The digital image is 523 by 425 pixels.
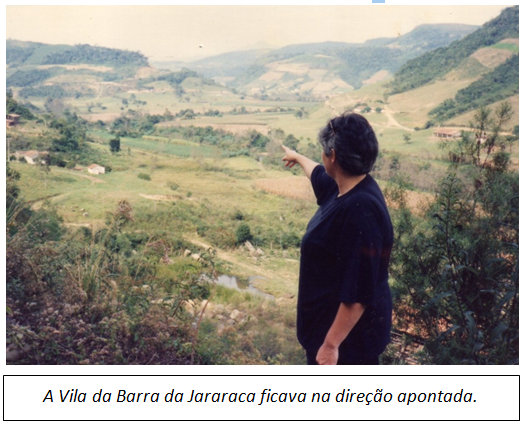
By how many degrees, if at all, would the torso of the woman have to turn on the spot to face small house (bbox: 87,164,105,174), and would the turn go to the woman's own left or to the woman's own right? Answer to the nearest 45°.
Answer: approximately 45° to the woman's own right

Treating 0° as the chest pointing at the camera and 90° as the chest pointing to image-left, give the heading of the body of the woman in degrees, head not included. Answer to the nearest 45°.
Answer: approximately 90°

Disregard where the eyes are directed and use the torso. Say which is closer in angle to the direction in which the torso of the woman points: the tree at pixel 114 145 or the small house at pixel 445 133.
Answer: the tree

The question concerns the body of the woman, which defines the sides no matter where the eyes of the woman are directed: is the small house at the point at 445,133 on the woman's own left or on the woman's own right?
on the woman's own right

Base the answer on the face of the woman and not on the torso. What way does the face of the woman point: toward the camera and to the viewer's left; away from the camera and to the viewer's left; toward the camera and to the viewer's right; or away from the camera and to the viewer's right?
away from the camera and to the viewer's left
